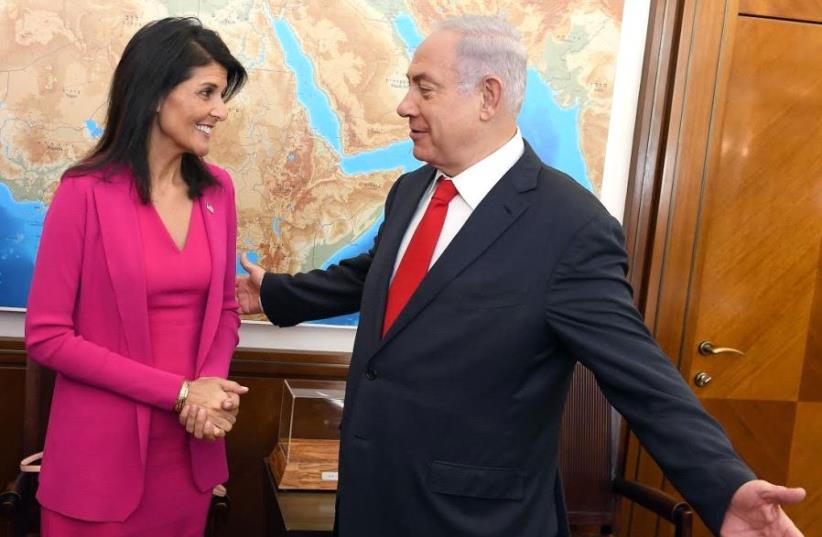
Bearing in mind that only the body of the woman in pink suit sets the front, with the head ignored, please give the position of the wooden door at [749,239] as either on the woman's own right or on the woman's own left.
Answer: on the woman's own left

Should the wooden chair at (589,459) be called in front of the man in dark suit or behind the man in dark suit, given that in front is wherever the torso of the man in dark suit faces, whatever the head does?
behind

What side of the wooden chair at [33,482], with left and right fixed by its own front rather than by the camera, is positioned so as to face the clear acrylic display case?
left

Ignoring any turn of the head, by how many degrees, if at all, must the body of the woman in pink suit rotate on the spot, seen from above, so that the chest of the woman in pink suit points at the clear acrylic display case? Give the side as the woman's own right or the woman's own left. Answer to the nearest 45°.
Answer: approximately 90° to the woman's own left

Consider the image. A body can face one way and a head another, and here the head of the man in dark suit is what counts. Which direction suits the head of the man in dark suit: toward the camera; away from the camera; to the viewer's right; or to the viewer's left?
to the viewer's left

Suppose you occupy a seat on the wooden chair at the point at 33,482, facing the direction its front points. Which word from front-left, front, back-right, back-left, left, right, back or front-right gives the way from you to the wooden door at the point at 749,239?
left

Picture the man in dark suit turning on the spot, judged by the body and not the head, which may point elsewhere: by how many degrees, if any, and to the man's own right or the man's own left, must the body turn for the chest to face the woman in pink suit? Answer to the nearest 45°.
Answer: approximately 45° to the man's own right

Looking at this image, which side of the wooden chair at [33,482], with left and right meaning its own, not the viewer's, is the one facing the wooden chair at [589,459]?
left

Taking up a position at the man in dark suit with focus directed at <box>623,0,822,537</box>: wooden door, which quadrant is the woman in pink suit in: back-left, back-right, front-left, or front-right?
back-left

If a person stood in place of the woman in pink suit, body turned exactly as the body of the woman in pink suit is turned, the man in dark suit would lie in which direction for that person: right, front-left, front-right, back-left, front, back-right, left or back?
front

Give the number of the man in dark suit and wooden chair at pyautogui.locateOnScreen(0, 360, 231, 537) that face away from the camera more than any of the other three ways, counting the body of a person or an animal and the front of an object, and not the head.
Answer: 0

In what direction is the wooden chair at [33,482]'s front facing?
toward the camera
